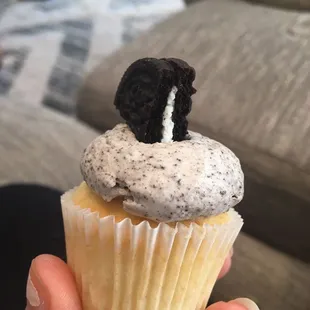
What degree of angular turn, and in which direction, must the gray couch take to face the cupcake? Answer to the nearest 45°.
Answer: approximately 45° to its left

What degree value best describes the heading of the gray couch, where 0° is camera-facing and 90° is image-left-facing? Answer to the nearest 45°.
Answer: approximately 45°
